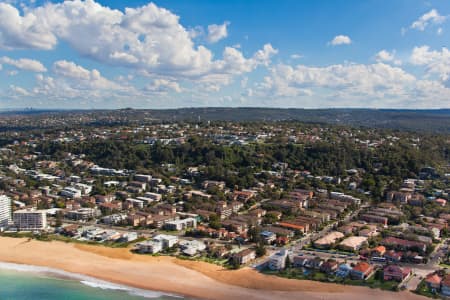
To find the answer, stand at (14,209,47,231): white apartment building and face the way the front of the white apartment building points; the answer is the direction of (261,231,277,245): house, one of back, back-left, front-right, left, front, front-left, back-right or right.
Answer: front-left

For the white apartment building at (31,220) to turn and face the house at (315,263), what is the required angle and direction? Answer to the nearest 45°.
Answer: approximately 45° to its left

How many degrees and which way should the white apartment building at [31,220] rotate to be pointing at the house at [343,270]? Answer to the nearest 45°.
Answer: approximately 45° to its left

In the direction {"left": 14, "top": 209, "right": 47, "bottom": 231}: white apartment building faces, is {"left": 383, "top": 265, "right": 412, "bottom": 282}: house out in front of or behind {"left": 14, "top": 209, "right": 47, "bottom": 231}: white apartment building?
in front

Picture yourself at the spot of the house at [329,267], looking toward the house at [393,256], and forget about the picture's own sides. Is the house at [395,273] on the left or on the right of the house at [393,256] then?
right

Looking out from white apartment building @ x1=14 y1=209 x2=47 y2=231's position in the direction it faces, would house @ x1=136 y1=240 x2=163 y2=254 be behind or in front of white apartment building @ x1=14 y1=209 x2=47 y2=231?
in front

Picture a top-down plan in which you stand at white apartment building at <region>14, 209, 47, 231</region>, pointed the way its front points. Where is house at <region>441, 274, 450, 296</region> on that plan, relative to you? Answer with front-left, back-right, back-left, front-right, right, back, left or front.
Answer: front-left

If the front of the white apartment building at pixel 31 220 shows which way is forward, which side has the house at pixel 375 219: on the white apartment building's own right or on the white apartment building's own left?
on the white apartment building's own left

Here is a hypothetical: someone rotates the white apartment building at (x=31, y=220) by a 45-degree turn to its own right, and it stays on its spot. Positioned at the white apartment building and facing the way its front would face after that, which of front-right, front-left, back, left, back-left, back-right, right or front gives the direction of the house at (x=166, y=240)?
left

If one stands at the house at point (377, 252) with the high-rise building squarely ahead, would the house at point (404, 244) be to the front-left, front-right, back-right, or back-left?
back-right

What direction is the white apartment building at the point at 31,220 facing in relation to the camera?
toward the camera

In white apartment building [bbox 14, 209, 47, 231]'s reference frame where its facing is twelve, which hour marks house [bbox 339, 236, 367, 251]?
The house is roughly at 10 o'clock from the white apartment building.

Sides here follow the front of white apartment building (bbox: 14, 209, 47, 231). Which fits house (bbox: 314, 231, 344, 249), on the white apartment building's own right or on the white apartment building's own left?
on the white apartment building's own left

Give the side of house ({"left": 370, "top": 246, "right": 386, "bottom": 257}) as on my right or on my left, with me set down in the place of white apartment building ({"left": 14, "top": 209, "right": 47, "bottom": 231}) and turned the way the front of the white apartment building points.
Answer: on my left

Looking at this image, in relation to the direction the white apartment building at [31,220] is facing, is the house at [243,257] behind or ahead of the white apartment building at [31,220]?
ahead
